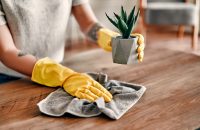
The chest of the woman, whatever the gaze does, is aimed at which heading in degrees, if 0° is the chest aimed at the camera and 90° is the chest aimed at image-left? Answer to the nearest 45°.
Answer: approximately 315°

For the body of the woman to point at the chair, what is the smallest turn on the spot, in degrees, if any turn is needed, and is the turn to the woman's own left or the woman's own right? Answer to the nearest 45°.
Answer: approximately 90° to the woman's own left

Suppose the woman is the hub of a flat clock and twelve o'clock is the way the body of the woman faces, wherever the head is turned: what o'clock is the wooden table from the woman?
The wooden table is roughly at 12 o'clock from the woman.

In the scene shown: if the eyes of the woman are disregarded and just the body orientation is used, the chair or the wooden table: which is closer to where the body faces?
the wooden table
